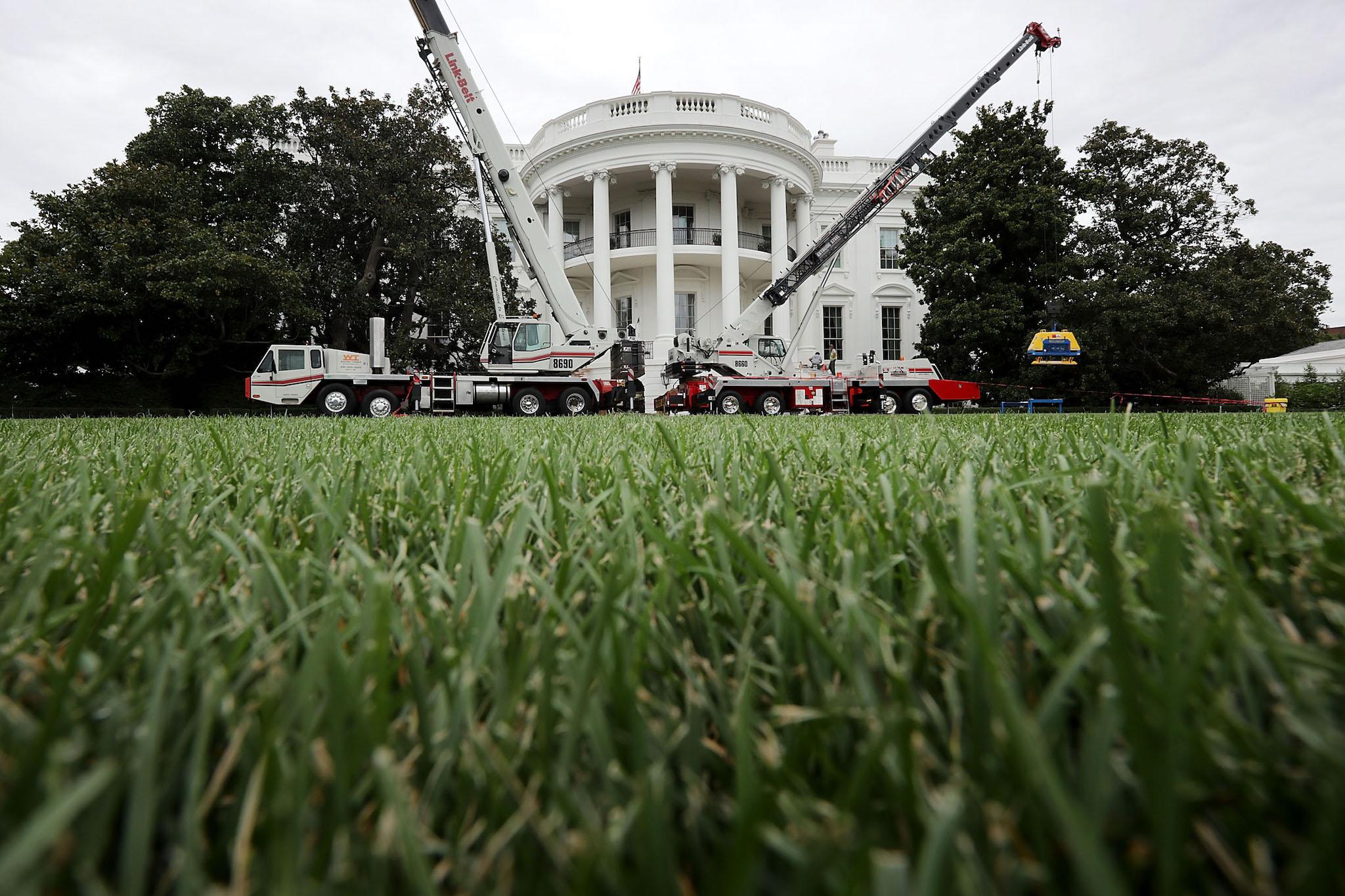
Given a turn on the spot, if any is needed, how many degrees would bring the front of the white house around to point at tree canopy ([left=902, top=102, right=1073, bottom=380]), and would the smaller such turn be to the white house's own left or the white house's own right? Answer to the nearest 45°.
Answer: approximately 45° to the white house's own left

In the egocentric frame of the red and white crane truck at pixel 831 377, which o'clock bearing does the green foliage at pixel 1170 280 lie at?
The green foliage is roughly at 11 o'clock from the red and white crane truck.

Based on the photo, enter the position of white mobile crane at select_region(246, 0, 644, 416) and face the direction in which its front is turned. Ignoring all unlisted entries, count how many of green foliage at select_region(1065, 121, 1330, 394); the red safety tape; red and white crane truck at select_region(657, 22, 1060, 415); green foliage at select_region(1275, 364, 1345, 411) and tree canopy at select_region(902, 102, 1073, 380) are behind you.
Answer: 5

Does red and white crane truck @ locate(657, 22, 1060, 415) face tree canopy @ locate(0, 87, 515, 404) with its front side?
no

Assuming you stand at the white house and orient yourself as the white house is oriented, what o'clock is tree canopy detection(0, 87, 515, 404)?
The tree canopy is roughly at 2 o'clock from the white house.

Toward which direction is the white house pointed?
toward the camera

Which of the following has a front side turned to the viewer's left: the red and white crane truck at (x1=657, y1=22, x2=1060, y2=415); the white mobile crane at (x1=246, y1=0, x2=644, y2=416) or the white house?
the white mobile crane

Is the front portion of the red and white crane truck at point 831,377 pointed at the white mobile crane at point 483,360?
no

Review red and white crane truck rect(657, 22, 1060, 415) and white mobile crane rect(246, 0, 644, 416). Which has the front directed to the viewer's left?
the white mobile crane

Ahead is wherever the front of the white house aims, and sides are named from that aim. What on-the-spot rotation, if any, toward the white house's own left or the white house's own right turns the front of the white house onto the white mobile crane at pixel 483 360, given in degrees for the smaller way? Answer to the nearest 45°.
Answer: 0° — it already faces it

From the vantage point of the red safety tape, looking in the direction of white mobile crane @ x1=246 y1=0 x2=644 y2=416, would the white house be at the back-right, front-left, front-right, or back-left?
front-right

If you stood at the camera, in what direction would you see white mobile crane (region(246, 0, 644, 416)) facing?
facing to the left of the viewer

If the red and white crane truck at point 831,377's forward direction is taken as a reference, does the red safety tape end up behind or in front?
in front

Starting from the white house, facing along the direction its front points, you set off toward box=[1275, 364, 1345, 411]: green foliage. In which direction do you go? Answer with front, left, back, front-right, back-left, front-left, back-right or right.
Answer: left

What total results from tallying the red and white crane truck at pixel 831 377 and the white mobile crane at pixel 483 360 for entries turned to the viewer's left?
1

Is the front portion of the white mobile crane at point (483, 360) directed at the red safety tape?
no

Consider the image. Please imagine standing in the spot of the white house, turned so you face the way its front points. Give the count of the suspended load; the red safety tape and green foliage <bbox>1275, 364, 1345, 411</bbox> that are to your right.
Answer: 0

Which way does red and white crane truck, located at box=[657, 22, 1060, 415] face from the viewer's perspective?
to the viewer's right

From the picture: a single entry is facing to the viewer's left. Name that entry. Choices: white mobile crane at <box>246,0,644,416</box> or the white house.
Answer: the white mobile crane

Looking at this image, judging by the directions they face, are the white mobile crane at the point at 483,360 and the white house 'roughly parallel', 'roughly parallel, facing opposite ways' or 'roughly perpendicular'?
roughly perpendicular

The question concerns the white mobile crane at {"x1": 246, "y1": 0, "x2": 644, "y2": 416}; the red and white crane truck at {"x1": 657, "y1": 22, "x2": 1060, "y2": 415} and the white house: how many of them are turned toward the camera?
1

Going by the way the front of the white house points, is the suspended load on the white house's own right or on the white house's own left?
on the white house's own left
